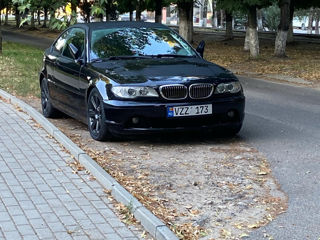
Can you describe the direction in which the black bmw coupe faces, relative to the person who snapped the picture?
facing the viewer and to the right of the viewer

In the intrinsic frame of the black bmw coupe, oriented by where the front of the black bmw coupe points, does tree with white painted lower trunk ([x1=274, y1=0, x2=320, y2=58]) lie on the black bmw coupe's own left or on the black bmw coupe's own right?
on the black bmw coupe's own left

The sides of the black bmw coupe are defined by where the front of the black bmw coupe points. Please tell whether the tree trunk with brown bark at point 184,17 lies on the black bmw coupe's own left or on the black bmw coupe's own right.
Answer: on the black bmw coupe's own left

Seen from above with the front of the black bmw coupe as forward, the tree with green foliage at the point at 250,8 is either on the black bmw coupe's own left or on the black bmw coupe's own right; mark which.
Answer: on the black bmw coupe's own left

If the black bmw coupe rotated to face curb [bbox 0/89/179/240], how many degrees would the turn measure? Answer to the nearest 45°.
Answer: approximately 45° to its right

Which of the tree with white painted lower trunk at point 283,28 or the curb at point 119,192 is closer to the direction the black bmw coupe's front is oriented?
the curb

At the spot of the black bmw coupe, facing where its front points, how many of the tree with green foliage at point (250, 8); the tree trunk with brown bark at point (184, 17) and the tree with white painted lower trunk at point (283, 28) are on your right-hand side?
0

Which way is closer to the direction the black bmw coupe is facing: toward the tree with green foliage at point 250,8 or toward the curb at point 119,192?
the curb
